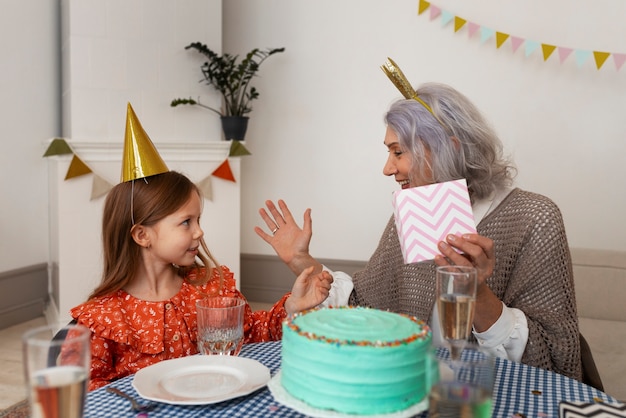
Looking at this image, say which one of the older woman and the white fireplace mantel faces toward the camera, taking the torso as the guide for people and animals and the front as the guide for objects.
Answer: the white fireplace mantel

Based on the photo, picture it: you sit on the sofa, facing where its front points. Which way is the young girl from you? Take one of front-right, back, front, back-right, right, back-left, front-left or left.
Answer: front-right

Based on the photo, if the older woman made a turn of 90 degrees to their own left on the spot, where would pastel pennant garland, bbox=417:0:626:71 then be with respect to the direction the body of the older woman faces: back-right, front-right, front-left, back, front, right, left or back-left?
back

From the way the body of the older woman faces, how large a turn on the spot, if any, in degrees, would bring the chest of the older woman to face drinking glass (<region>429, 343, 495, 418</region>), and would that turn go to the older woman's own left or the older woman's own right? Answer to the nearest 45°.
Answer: approximately 90° to the older woman's own left

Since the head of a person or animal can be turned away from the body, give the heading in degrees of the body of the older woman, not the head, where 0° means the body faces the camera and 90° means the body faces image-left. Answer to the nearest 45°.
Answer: approximately 90°

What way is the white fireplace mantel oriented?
toward the camera

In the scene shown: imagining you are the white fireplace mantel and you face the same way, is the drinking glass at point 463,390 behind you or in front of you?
in front

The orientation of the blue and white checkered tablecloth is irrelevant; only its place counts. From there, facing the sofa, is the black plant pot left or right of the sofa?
left

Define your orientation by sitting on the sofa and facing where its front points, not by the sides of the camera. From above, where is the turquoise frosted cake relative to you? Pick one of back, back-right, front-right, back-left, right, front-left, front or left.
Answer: front

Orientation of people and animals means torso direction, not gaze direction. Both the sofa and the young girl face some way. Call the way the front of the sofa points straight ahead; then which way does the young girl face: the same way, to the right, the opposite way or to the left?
to the left

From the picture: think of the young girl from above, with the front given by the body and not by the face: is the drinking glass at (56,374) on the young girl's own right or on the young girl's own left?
on the young girl's own right

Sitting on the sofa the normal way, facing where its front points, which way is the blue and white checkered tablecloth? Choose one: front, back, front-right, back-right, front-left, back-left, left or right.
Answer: front

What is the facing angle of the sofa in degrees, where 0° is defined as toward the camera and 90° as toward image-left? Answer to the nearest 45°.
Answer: approximately 0°

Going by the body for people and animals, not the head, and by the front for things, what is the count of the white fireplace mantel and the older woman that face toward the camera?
1

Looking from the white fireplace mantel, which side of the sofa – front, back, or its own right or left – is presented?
right

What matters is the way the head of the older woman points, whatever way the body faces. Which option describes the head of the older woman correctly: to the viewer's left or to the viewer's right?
to the viewer's left

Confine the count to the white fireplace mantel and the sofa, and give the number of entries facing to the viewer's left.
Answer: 0
